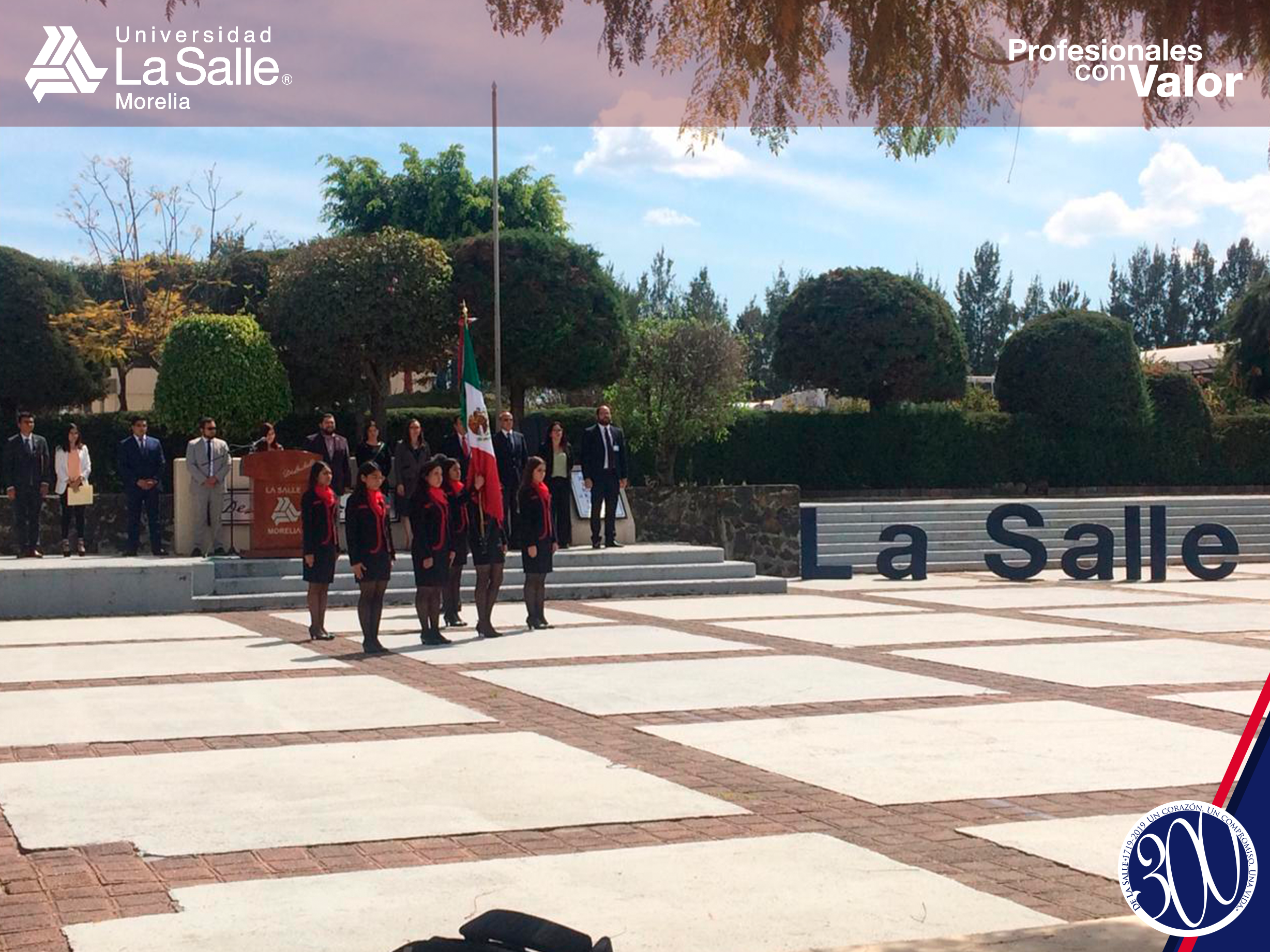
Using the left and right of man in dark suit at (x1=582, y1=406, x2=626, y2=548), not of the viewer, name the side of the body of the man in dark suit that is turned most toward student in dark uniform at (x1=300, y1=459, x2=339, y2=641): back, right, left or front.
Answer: front

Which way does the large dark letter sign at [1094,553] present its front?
toward the camera

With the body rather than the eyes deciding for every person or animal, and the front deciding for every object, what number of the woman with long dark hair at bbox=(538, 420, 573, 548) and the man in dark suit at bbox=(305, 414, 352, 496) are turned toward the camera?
2

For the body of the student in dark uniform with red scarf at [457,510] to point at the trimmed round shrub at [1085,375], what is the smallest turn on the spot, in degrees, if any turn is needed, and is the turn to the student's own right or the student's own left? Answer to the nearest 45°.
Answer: approximately 90° to the student's own left

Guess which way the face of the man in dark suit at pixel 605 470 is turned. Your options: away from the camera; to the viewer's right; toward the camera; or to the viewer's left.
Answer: toward the camera

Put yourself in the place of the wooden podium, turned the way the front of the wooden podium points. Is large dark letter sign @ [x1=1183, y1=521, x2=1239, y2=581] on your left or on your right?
on your left

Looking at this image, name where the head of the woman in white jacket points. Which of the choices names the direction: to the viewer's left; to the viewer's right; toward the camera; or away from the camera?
toward the camera

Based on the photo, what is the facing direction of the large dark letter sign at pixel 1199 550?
toward the camera

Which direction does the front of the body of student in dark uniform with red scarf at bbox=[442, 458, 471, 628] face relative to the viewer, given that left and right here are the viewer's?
facing the viewer and to the right of the viewer

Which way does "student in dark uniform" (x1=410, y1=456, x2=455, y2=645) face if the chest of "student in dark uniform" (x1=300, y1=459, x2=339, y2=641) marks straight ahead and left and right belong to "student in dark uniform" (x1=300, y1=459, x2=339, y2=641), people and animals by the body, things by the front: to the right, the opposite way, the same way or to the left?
the same way

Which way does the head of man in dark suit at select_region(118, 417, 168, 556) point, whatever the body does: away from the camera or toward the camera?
toward the camera

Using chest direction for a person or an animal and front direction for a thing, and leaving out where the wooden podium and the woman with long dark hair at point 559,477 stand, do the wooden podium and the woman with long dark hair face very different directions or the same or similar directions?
same or similar directions

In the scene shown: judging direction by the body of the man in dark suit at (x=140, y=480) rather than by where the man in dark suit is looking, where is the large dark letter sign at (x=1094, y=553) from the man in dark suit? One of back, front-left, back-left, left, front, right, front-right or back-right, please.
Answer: left

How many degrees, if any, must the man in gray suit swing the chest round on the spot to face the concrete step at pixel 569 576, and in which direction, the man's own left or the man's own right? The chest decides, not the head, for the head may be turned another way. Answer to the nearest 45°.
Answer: approximately 90° to the man's own left

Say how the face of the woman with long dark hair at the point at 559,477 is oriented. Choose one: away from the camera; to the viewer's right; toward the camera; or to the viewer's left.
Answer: toward the camera

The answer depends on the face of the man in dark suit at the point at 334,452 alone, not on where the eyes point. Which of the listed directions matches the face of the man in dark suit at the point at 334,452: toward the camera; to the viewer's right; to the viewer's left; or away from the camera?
toward the camera
